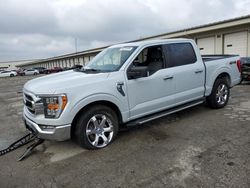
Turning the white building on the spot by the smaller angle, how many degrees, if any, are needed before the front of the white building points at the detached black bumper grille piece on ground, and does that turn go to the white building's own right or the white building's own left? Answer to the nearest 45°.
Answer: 0° — it already faces it

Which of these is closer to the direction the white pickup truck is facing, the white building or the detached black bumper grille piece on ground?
the detached black bumper grille piece on ground

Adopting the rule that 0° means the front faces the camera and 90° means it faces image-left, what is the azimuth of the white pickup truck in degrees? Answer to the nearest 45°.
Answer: approximately 45°

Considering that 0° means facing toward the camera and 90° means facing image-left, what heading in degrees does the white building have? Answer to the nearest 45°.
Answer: approximately 45°

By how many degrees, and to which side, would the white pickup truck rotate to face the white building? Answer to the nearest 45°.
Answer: approximately 180°

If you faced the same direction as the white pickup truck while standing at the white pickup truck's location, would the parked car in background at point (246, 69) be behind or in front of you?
behind
